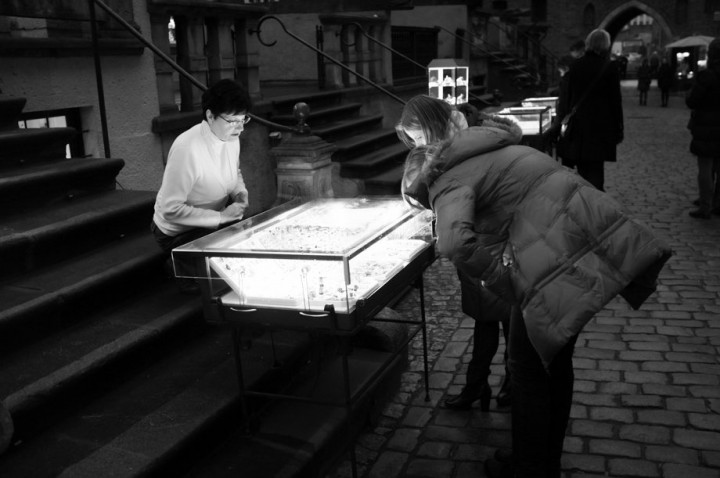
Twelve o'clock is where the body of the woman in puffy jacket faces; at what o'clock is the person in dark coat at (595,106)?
The person in dark coat is roughly at 3 o'clock from the woman in puffy jacket.

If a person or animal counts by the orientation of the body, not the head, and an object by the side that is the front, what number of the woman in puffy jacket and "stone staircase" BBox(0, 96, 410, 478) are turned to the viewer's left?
1

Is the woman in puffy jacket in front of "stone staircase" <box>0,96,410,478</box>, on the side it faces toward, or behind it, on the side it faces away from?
in front

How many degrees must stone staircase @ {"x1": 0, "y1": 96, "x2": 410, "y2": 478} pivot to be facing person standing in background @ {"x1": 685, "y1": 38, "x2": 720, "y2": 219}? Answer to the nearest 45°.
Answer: approximately 90° to its left

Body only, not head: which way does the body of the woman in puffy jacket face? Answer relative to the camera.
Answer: to the viewer's left

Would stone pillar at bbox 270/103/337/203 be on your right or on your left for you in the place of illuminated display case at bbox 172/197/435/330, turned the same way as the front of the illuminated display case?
on your left

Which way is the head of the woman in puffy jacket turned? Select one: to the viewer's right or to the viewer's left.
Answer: to the viewer's left

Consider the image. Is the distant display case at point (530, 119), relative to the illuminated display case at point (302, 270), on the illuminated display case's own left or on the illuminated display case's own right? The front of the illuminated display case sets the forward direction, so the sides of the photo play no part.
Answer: on the illuminated display case's own left

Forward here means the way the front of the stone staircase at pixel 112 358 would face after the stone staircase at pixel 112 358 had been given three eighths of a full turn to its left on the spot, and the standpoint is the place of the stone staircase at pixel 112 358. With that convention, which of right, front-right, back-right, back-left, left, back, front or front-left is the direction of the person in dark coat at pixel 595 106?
front-right

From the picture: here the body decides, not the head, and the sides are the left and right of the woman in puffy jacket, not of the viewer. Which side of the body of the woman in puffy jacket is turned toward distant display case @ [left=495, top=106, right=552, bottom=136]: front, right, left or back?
right

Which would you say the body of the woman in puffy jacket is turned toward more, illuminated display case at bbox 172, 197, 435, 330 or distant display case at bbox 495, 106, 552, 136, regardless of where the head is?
the illuminated display case

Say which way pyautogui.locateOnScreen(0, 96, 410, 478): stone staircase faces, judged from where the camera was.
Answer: facing the viewer and to the right of the viewer

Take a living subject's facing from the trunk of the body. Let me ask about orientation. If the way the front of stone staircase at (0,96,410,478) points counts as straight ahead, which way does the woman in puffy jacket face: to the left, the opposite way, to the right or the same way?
the opposite way

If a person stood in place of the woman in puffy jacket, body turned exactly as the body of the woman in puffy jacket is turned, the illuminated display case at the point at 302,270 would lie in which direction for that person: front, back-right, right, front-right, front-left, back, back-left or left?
front

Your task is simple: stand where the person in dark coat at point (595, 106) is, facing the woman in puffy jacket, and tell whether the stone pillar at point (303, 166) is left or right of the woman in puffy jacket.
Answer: right
